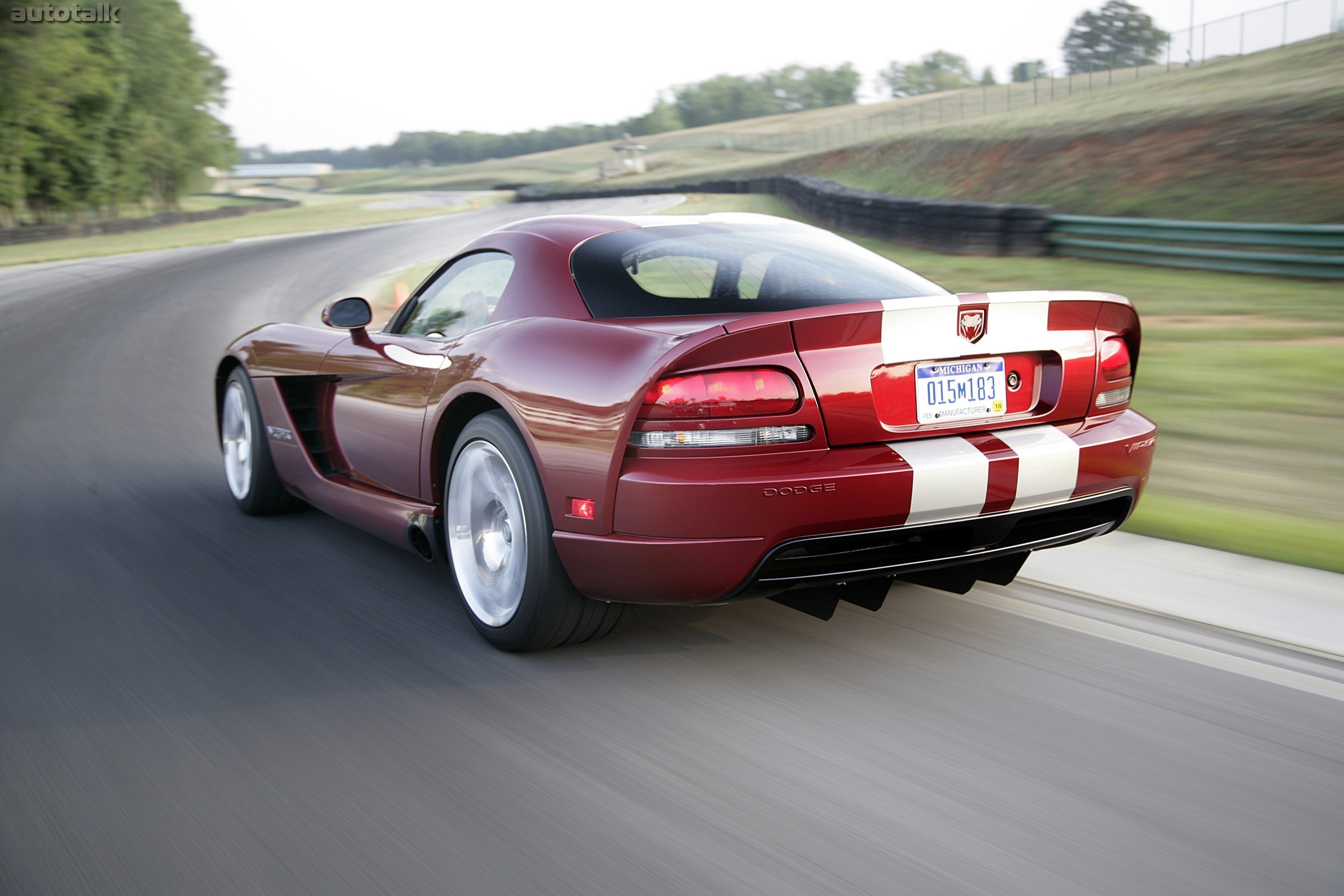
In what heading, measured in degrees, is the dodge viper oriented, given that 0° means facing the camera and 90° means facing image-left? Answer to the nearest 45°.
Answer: approximately 135°

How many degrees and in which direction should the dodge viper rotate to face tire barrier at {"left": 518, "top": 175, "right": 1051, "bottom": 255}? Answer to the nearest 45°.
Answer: approximately 45° to its right

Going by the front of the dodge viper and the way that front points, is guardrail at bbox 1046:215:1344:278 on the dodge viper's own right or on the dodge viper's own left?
on the dodge viper's own right

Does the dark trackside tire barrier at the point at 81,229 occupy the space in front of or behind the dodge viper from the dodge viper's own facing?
in front
